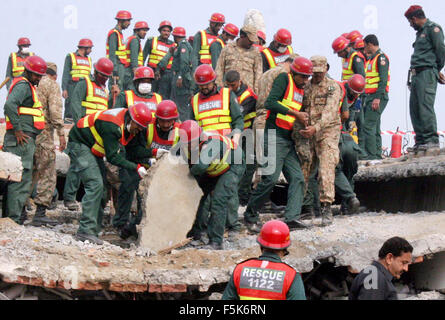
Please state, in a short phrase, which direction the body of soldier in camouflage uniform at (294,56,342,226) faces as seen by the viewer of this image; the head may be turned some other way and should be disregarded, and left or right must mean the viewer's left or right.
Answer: facing the viewer and to the left of the viewer

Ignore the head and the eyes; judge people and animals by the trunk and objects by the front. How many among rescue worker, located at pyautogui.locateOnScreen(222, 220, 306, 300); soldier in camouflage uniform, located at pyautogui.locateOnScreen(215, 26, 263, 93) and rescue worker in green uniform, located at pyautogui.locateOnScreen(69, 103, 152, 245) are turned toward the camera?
1

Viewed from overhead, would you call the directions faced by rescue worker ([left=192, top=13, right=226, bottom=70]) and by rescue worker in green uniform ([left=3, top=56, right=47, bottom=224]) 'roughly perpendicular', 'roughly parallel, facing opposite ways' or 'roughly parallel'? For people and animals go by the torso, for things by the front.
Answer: roughly parallel

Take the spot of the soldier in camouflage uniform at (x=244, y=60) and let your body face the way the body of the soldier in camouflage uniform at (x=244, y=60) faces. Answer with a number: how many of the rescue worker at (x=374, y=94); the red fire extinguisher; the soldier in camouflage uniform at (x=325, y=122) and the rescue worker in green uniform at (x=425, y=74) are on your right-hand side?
0

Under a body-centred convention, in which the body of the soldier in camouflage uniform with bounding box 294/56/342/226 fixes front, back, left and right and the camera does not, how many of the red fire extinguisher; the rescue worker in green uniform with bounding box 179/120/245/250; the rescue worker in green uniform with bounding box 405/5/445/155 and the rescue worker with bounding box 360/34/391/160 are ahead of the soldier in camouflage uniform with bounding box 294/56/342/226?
1

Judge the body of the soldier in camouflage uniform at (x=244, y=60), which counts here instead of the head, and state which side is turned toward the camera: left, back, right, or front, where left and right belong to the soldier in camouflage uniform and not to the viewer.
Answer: front

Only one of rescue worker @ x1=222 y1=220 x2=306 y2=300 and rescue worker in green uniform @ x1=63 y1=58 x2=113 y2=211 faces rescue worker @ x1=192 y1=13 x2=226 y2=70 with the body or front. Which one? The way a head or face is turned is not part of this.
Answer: rescue worker @ x1=222 y1=220 x2=306 y2=300

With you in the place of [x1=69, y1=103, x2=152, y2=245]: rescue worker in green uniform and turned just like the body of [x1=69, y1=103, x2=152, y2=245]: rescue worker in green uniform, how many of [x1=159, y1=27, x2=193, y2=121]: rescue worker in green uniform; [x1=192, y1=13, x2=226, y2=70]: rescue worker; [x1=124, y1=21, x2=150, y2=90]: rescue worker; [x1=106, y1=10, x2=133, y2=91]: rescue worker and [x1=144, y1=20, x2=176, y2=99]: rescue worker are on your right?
0

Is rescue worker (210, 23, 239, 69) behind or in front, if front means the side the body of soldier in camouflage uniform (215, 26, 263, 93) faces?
behind

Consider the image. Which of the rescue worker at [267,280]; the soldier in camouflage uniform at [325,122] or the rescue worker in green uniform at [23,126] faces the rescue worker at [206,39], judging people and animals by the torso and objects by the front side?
the rescue worker at [267,280]

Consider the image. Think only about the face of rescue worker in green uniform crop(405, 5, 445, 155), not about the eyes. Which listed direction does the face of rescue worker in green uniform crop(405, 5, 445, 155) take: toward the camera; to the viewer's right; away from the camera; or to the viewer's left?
to the viewer's left

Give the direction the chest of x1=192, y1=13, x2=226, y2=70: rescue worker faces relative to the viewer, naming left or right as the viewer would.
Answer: facing the viewer and to the right of the viewer

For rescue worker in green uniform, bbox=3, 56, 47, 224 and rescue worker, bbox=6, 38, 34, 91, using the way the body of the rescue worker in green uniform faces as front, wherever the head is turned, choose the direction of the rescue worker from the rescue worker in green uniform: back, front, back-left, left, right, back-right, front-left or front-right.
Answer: back-left

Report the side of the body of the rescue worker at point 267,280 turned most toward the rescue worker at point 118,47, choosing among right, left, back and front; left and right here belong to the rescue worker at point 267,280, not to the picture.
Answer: front

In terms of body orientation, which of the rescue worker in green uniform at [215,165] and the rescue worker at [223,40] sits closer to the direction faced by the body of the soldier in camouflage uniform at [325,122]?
the rescue worker in green uniform

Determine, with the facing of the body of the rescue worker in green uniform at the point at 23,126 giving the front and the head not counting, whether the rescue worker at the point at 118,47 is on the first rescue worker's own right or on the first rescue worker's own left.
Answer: on the first rescue worker's own left

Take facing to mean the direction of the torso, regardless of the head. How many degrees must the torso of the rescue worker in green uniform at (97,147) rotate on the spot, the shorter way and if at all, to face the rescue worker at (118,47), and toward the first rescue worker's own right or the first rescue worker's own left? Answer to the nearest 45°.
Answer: approximately 90° to the first rescue worker's own left
